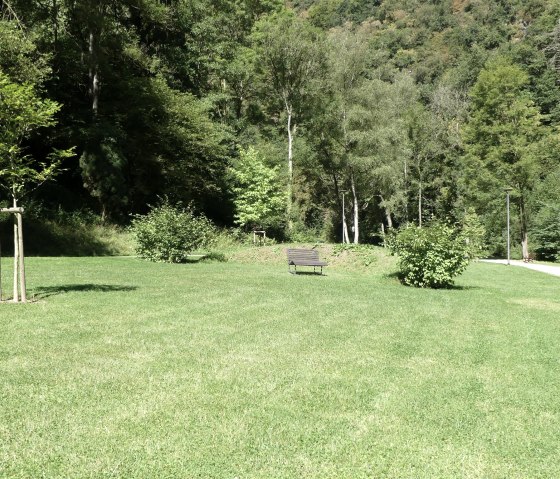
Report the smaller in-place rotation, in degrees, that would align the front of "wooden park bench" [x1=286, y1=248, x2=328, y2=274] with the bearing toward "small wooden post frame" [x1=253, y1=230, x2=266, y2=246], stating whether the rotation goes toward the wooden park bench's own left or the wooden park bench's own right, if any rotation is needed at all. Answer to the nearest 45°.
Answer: approximately 135° to the wooden park bench's own left

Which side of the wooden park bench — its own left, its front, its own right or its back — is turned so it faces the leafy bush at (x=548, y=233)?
left

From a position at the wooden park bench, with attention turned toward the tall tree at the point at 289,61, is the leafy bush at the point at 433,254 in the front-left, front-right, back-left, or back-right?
back-right

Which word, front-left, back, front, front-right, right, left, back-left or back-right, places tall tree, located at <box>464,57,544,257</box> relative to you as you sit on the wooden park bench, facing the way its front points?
left

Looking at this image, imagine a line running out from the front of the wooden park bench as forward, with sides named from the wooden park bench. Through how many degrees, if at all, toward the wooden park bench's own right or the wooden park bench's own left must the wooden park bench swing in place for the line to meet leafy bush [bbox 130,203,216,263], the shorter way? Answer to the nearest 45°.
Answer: approximately 135° to the wooden park bench's own right

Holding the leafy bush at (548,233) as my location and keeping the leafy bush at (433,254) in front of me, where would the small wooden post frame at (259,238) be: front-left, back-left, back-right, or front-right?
front-right

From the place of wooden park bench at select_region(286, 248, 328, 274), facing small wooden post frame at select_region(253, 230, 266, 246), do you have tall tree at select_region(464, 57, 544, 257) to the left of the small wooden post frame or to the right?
right
